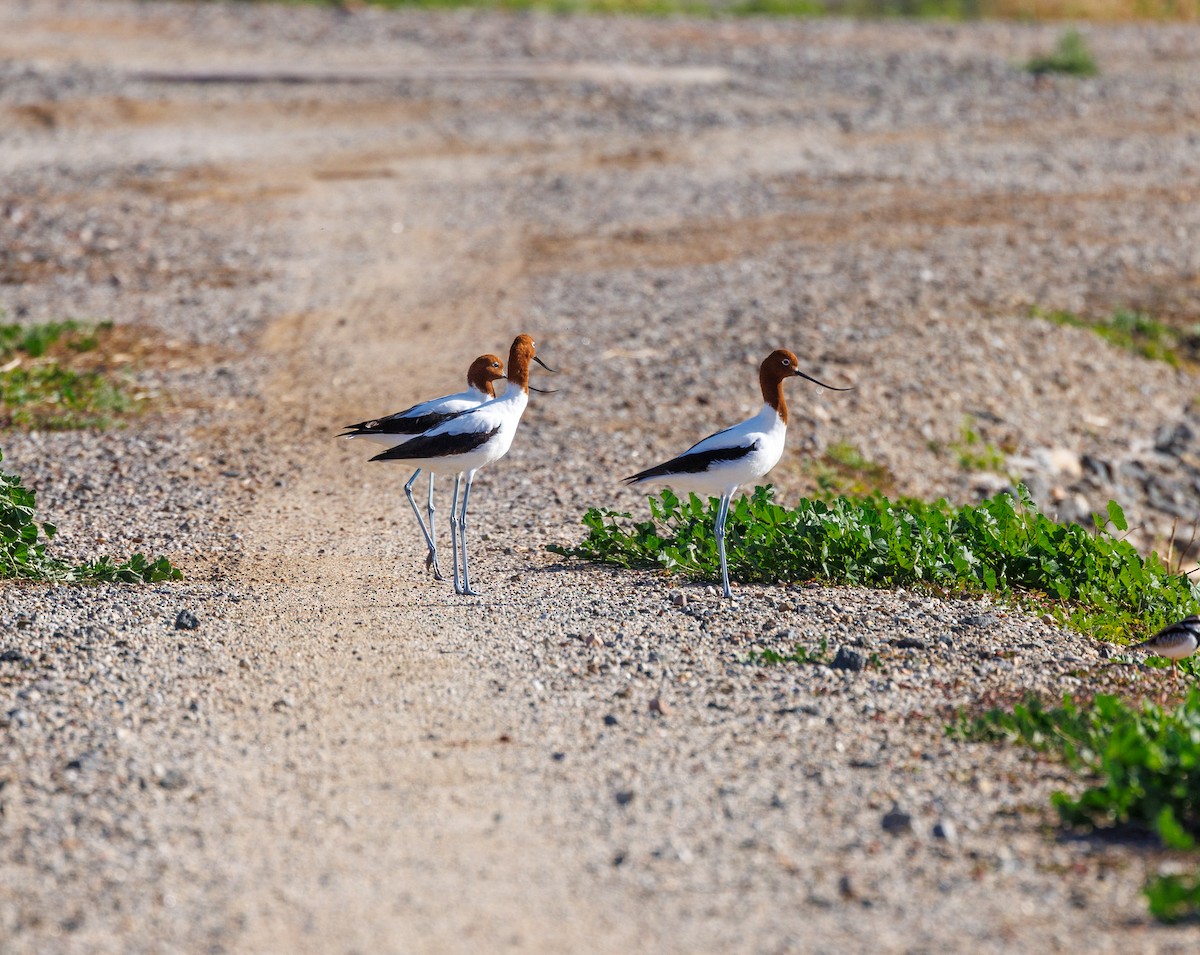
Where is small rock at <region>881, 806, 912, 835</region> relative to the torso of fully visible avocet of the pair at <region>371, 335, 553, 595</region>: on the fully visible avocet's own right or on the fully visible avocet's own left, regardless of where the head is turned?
on the fully visible avocet's own right

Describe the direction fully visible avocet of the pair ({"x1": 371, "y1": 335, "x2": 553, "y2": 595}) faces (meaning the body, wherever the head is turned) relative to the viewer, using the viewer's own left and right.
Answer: facing to the right of the viewer

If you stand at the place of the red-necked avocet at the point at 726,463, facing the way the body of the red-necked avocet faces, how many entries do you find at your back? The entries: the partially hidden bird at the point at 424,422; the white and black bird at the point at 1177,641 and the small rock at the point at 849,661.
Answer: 1

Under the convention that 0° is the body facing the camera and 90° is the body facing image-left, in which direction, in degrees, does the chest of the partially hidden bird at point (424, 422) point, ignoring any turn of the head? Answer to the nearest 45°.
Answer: approximately 270°

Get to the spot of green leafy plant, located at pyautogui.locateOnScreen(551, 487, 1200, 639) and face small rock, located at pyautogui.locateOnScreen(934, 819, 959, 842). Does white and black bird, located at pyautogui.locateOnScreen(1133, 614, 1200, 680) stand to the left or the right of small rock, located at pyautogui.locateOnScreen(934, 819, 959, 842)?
left

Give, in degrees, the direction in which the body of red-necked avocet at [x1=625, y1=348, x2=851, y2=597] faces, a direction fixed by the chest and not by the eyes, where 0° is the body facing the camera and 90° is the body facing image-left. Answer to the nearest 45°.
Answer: approximately 270°

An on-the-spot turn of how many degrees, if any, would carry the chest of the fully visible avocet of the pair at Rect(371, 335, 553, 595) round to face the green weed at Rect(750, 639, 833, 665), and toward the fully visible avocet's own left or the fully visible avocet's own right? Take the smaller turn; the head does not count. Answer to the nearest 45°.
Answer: approximately 45° to the fully visible avocet's own right

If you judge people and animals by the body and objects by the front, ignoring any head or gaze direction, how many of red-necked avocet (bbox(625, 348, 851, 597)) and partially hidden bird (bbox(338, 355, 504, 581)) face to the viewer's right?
2

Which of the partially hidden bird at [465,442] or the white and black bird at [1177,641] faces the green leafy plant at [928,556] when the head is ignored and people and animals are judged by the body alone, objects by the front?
the partially hidden bird

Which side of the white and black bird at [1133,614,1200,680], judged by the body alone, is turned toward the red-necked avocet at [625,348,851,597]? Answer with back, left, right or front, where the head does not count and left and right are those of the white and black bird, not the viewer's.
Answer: back

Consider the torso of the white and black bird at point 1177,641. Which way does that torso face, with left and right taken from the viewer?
facing to the right of the viewer

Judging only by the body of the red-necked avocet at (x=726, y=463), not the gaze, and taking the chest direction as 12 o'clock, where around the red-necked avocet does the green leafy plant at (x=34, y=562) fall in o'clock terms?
The green leafy plant is roughly at 6 o'clock from the red-necked avocet.

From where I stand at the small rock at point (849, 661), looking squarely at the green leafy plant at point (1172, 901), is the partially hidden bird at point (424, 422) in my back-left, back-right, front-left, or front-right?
back-right
